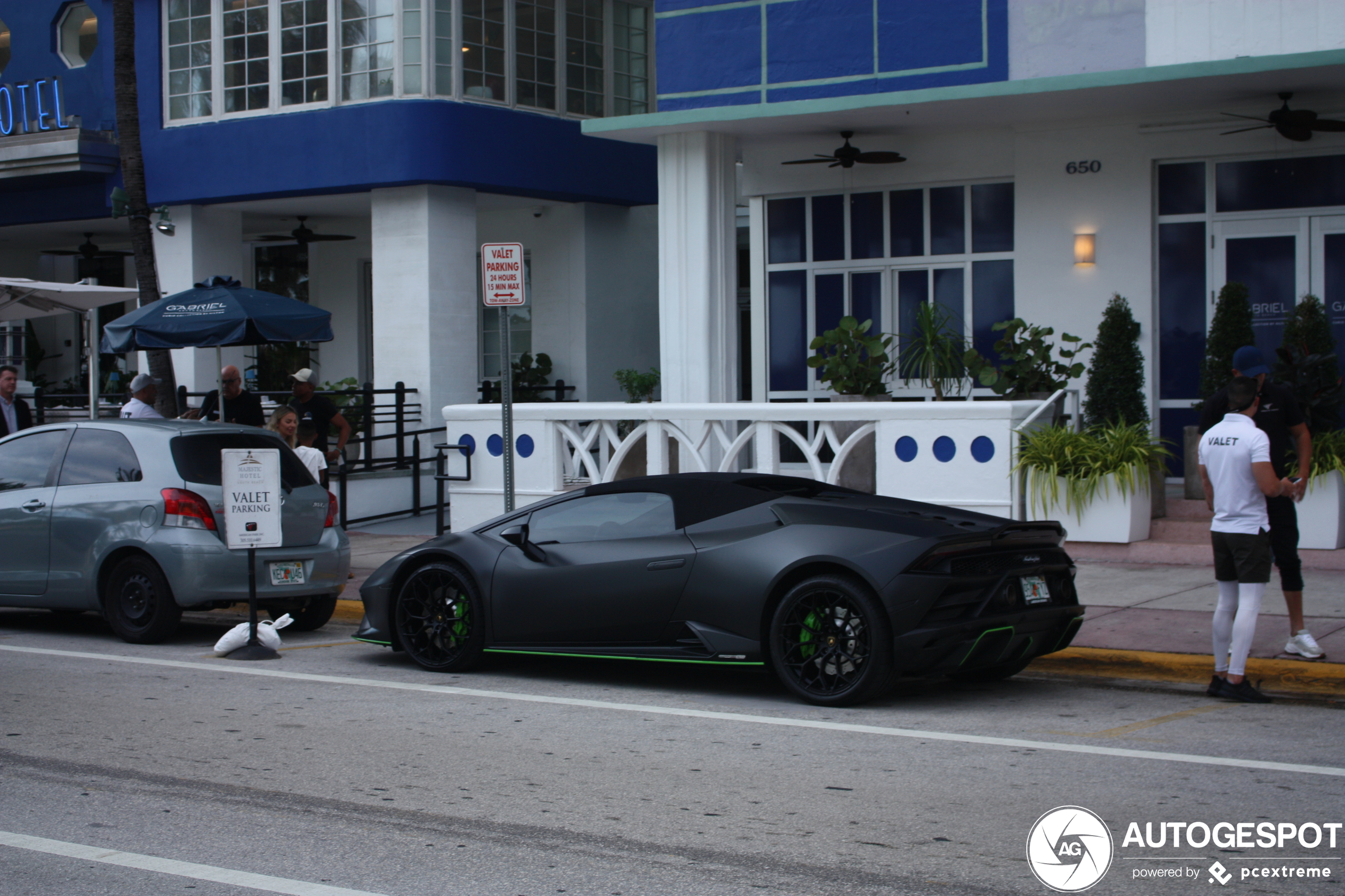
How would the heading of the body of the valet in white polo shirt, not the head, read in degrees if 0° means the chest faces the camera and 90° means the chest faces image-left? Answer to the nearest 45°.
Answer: approximately 225°

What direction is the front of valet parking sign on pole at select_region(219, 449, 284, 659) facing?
toward the camera

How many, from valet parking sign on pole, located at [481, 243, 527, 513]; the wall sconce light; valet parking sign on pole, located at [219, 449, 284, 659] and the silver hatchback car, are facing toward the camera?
3

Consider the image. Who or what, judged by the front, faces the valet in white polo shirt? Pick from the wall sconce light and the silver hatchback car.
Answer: the wall sconce light

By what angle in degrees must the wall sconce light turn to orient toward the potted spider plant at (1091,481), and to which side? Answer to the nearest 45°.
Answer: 0° — it already faces it

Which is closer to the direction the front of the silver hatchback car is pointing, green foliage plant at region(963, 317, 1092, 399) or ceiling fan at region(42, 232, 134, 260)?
the ceiling fan

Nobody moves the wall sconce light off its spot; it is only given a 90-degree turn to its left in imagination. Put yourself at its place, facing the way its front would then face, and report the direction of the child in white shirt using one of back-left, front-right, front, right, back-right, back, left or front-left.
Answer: back-right

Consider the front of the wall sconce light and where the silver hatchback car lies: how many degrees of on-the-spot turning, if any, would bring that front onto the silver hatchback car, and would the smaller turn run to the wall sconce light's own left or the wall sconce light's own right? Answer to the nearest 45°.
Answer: approximately 45° to the wall sconce light's own right

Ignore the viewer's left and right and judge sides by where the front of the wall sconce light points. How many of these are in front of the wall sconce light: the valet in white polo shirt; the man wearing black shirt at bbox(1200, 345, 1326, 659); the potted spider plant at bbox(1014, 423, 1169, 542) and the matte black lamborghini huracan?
4

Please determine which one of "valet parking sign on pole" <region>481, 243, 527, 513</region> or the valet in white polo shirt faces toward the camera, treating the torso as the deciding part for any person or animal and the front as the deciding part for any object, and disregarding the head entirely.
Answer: the valet parking sign on pole

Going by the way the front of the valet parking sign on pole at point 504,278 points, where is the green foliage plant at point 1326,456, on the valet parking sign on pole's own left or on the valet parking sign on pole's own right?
on the valet parking sign on pole's own left

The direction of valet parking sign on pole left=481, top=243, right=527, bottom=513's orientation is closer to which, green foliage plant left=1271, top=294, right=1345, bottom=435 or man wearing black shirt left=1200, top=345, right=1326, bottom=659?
the man wearing black shirt

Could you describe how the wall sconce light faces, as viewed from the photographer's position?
facing the viewer

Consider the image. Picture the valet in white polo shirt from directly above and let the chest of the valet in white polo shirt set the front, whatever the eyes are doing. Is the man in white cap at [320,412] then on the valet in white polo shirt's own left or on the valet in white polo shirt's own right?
on the valet in white polo shirt's own left
